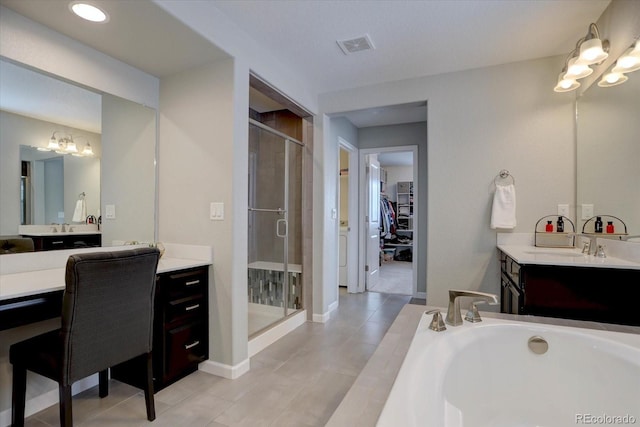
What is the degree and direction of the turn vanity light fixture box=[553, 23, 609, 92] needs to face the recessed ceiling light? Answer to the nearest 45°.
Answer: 0° — it already faces it

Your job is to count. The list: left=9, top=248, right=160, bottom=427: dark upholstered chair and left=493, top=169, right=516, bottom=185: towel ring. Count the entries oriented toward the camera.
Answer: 1

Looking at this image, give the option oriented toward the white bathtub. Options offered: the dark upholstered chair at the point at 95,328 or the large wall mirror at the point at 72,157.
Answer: the large wall mirror

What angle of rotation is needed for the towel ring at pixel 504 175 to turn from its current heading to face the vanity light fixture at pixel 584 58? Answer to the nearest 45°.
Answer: approximately 45° to its left

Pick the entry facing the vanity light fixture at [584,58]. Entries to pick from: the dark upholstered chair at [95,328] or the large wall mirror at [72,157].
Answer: the large wall mirror

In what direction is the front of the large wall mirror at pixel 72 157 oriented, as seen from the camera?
facing the viewer and to the right of the viewer

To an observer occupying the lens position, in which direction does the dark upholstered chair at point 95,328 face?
facing away from the viewer and to the left of the viewer

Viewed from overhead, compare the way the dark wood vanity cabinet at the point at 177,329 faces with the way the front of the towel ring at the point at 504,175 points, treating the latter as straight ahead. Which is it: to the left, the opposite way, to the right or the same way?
to the left

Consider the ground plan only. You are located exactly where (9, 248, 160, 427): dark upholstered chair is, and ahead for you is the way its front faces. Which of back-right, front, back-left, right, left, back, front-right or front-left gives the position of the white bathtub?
back

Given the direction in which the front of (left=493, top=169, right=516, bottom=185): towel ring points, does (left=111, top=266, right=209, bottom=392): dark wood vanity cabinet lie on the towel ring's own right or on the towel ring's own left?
on the towel ring's own right

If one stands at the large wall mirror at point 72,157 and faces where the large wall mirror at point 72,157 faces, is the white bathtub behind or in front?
in front

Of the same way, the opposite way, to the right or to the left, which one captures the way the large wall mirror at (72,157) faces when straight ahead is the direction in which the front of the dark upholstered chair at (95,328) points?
the opposite way

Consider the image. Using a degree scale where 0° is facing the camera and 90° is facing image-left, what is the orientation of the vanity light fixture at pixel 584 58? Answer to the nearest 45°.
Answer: approximately 45°

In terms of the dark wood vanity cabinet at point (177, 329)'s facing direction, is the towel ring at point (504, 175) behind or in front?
in front

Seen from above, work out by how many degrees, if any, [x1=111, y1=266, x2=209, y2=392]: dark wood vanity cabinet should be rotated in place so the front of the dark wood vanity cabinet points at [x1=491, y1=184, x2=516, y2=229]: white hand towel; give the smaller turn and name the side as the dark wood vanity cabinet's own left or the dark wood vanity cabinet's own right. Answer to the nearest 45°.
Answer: approximately 45° to the dark wood vanity cabinet's own left

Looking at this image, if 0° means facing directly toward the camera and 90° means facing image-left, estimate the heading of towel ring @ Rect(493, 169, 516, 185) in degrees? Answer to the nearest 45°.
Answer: approximately 0°
